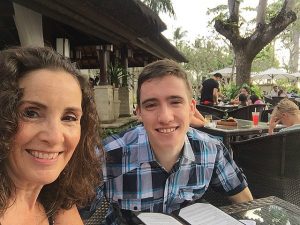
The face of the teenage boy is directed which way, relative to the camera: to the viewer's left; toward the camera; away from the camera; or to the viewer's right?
toward the camera

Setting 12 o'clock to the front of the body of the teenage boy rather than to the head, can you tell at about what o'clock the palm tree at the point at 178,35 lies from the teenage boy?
The palm tree is roughly at 6 o'clock from the teenage boy.

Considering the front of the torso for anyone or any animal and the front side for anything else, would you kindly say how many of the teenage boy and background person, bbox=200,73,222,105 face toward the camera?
1

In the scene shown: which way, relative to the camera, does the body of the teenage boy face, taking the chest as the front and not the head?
toward the camera

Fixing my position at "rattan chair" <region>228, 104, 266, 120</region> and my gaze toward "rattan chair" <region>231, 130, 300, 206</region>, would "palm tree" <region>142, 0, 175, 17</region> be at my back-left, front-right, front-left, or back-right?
back-right

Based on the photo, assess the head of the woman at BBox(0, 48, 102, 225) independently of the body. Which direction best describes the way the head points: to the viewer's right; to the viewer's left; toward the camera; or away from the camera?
toward the camera

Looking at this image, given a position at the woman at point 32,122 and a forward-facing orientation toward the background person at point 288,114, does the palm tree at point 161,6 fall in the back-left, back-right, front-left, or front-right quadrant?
front-left

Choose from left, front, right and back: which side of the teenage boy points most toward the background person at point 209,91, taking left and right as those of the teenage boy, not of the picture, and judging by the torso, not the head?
back

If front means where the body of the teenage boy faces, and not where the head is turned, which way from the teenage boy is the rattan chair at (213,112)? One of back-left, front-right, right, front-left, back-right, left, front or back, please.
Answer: back
